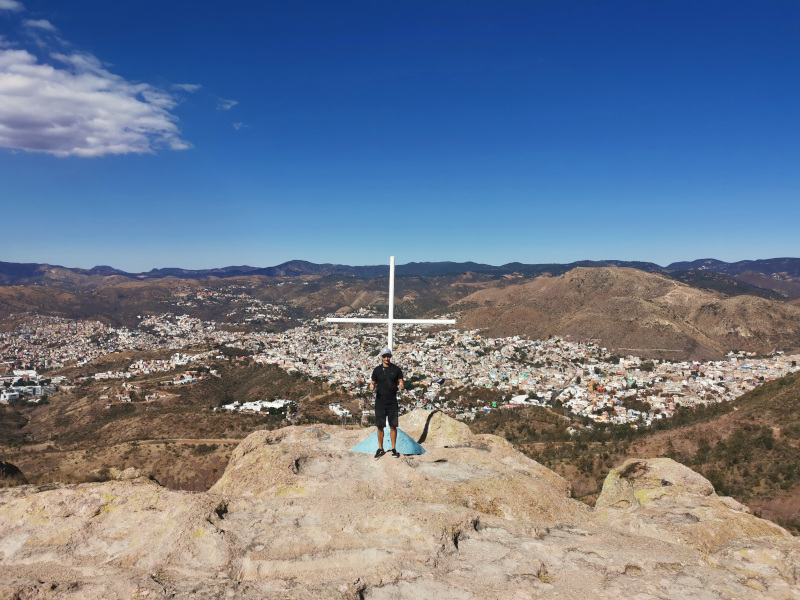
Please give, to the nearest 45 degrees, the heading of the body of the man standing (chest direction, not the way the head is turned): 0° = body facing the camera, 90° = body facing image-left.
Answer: approximately 0°
